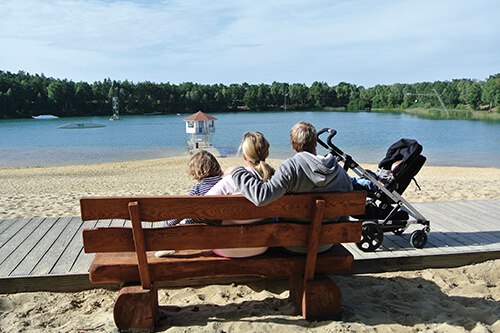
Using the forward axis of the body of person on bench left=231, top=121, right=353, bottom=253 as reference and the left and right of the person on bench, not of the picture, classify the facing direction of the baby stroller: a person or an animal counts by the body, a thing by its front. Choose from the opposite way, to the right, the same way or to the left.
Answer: to the right

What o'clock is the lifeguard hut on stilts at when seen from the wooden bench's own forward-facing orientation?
The lifeguard hut on stilts is roughly at 12 o'clock from the wooden bench.

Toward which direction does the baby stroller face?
to the viewer's right

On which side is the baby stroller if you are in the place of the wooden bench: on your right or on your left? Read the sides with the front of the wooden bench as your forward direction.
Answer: on your right

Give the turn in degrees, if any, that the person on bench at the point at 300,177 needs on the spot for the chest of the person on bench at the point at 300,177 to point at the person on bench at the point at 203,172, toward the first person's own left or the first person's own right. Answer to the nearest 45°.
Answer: approximately 90° to the first person's own left

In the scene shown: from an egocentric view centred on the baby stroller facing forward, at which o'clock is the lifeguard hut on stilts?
The lifeguard hut on stilts is roughly at 8 o'clock from the baby stroller.

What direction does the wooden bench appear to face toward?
away from the camera

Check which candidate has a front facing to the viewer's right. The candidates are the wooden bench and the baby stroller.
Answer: the baby stroller

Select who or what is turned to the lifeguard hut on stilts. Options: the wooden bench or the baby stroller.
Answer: the wooden bench

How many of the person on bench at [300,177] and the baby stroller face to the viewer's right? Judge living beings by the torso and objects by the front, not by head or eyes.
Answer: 1

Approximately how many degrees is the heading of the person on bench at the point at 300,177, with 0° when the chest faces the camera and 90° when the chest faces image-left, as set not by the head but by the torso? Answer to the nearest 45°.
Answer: approximately 180°

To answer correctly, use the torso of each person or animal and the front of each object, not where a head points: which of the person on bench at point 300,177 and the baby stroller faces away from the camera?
the person on bench

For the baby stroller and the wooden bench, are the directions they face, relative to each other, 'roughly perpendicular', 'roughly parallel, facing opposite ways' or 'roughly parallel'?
roughly perpendicular

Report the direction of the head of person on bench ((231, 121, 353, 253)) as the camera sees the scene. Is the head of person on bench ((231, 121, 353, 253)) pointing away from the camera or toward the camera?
away from the camera
